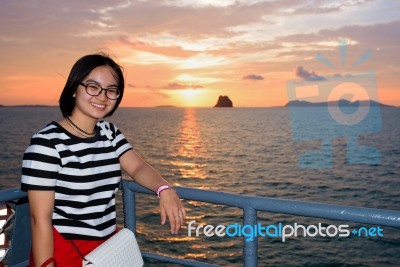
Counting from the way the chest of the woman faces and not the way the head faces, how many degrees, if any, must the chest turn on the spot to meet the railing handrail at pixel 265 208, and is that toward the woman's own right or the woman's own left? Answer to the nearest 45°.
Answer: approximately 45° to the woman's own left

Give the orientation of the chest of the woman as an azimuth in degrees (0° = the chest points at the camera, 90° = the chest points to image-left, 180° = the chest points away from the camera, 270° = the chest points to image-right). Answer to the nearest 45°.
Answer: approximately 315°
